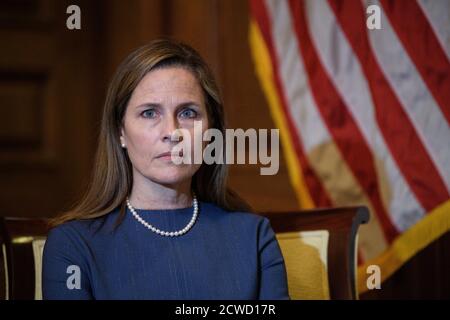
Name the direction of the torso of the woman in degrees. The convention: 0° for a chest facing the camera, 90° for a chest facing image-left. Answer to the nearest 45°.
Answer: approximately 0°

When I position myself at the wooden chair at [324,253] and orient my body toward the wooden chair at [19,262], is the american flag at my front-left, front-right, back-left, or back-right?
back-right

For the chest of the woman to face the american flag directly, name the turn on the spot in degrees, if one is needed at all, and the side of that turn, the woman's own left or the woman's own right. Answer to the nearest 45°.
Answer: approximately 135° to the woman's own left
